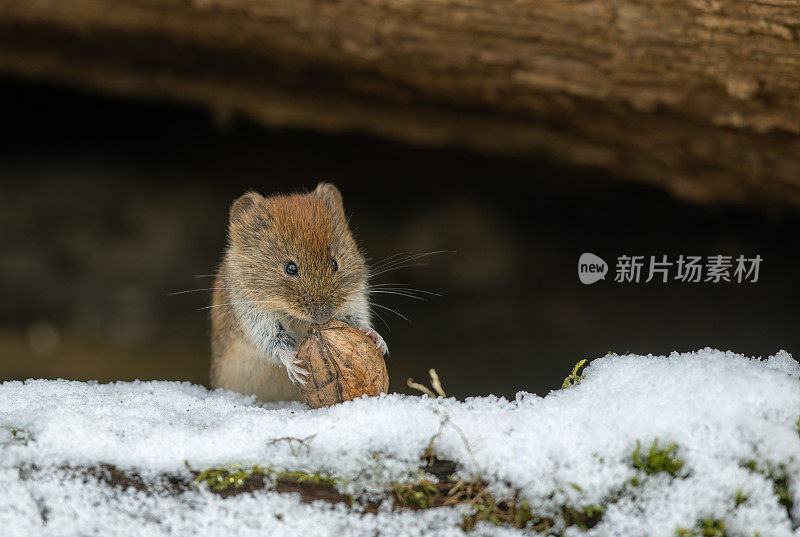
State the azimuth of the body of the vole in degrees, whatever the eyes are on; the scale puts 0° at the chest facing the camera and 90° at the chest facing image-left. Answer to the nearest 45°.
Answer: approximately 315°

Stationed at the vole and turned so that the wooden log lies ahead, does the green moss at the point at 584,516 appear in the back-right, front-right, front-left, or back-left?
back-right

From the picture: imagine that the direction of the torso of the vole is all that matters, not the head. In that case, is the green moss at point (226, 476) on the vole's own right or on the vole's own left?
on the vole's own right

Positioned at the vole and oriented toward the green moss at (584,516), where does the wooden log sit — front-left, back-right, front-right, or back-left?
back-left

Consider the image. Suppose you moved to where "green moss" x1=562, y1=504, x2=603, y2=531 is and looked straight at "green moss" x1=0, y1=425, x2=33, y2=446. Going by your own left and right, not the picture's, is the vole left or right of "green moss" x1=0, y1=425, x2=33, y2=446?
right

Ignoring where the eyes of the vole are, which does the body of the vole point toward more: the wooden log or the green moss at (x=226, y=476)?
the green moss
